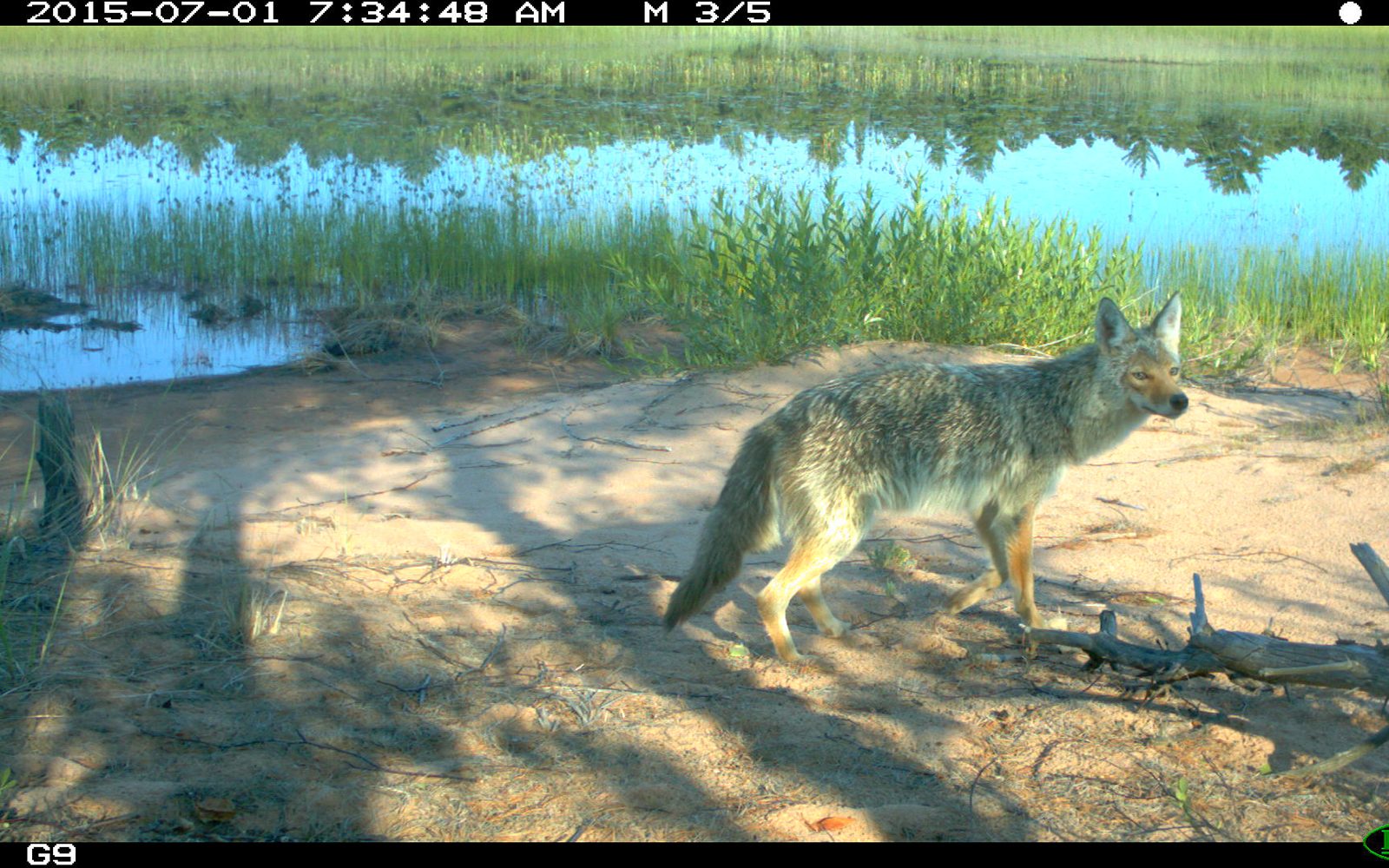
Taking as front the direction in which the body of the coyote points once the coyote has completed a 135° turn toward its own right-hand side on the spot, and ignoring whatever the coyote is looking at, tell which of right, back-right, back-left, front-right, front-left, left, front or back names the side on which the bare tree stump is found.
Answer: front-right

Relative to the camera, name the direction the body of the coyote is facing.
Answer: to the viewer's right

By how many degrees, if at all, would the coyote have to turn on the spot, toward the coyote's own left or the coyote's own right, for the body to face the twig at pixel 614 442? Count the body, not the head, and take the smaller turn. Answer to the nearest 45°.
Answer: approximately 135° to the coyote's own left

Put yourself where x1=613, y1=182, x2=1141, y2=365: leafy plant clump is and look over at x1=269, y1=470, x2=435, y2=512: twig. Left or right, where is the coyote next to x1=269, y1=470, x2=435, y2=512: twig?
left

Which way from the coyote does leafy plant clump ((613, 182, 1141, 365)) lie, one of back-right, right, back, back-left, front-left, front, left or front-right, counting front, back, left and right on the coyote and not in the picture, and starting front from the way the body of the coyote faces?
left

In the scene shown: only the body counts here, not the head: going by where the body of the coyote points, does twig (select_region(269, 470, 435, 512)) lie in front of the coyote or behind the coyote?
behind

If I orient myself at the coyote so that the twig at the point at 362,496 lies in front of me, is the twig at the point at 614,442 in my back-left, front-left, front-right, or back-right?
front-right
